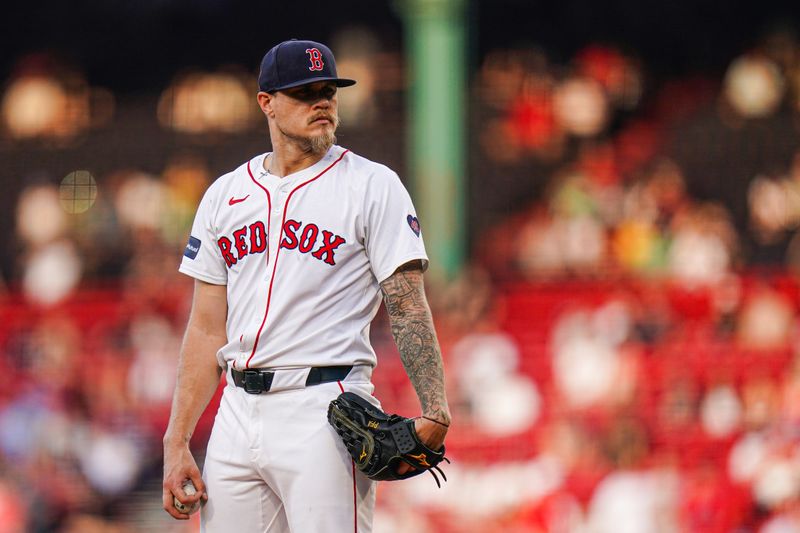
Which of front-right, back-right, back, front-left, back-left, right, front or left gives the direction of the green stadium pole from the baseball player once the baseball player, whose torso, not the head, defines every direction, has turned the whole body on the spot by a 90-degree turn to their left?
back-left

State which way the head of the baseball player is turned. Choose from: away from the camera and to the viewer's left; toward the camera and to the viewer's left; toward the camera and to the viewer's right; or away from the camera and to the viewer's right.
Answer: toward the camera and to the viewer's right

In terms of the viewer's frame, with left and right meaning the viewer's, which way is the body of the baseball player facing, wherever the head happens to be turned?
facing the viewer and to the left of the viewer
